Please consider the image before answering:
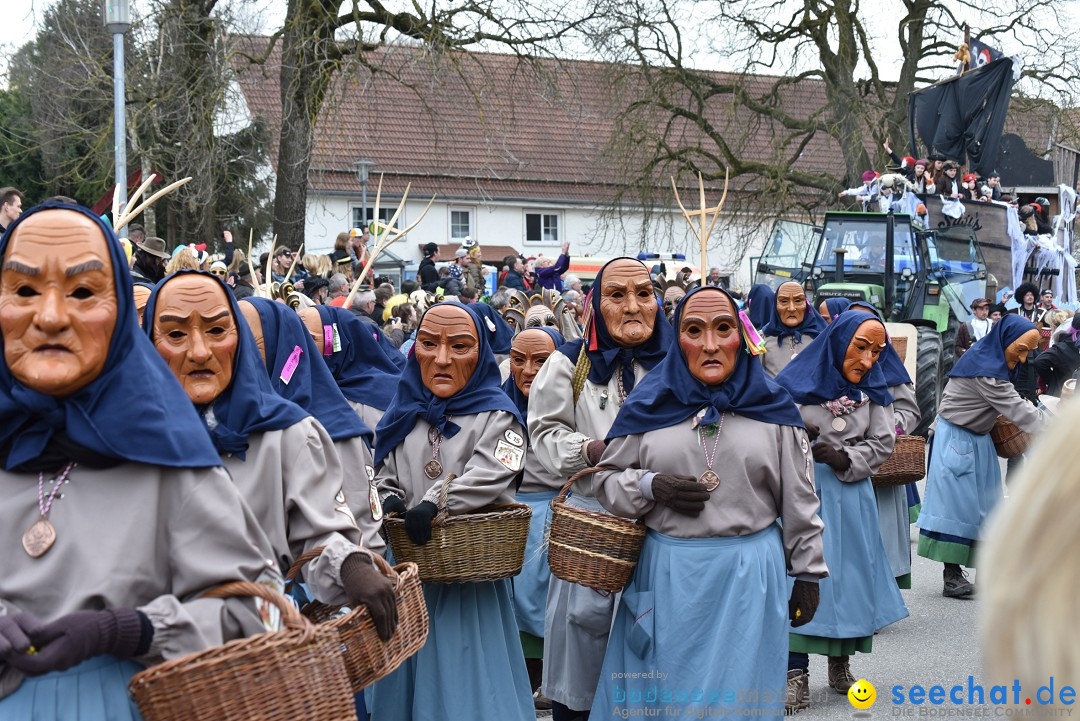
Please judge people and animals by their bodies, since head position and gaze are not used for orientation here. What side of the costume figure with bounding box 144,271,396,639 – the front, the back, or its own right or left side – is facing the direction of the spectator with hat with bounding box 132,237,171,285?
back

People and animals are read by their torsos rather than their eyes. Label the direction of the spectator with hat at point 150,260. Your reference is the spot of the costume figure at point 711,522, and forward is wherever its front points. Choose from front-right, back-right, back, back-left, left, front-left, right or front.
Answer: back-right

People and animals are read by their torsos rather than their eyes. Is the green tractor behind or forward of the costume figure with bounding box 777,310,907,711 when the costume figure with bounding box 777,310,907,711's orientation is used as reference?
behind

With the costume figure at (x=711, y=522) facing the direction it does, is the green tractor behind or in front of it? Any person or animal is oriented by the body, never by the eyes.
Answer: behind

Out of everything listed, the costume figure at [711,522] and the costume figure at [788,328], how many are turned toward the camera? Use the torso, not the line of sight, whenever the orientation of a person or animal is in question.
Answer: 2

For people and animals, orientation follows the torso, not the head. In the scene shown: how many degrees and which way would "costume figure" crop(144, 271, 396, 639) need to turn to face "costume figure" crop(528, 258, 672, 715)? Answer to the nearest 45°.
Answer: approximately 135° to its left

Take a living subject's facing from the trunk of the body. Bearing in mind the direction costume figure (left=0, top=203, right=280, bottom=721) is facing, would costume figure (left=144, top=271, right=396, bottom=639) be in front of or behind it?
behind

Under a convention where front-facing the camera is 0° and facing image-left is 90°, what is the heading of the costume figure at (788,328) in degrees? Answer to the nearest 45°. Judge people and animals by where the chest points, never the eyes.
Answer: approximately 0°

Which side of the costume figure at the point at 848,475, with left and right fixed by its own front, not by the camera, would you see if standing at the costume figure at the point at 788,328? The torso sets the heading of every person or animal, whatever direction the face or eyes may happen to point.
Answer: back

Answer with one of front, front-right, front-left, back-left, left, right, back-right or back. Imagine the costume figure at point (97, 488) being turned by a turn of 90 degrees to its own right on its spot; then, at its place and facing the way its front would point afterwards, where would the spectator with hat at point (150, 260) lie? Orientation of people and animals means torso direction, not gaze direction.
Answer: right

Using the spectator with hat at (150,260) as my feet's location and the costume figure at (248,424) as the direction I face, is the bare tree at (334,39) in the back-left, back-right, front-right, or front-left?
back-left

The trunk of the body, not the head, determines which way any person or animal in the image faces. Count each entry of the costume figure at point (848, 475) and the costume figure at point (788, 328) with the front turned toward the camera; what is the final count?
2

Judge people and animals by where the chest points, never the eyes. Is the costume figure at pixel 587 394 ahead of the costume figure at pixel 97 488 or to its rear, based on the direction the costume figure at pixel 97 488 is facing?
to the rear
